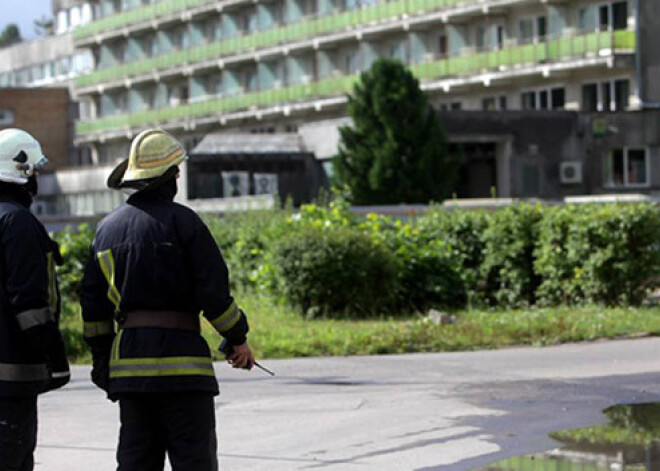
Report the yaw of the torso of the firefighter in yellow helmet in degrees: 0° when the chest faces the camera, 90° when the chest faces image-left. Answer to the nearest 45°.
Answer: approximately 135°

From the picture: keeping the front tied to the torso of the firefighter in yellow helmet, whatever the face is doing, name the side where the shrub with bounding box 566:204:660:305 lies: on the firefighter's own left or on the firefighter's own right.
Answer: on the firefighter's own right

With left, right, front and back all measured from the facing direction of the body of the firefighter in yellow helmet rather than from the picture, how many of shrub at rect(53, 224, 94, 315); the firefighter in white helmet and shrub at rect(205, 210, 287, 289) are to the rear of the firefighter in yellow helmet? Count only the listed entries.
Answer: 0

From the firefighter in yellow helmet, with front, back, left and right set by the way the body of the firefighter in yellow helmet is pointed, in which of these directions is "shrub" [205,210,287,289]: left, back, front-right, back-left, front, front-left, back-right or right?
front-right

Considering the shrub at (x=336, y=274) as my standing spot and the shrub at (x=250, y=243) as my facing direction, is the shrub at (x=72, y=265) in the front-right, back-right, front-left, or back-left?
front-left

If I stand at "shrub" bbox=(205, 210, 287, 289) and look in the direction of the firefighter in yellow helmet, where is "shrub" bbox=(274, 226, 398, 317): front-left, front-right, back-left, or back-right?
front-left

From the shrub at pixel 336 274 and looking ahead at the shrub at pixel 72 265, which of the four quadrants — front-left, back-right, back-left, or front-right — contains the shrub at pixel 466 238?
back-right

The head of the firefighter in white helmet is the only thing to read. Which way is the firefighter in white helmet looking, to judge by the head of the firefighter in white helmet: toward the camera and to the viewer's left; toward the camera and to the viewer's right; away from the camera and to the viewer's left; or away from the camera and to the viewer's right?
away from the camera and to the viewer's right

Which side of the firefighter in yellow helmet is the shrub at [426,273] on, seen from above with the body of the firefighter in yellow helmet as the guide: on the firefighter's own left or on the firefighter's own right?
on the firefighter's own right

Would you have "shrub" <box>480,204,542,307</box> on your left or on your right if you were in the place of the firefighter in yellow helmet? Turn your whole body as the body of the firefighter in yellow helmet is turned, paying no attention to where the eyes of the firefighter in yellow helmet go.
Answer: on your right

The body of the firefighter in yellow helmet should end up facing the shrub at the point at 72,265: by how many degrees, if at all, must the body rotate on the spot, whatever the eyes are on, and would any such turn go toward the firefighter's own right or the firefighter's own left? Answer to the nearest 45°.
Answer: approximately 45° to the firefighter's own right

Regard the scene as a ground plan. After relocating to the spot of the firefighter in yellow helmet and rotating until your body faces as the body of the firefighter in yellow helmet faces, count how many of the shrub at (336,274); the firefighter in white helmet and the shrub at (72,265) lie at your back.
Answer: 0

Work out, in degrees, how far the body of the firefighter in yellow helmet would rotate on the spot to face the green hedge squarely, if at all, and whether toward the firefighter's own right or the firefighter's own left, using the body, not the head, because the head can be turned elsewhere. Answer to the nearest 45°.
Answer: approximately 45° to the firefighter's own right

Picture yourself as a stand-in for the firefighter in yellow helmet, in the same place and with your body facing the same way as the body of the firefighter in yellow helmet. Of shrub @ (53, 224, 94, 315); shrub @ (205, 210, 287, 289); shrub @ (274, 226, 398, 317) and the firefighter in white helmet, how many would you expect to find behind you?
0
